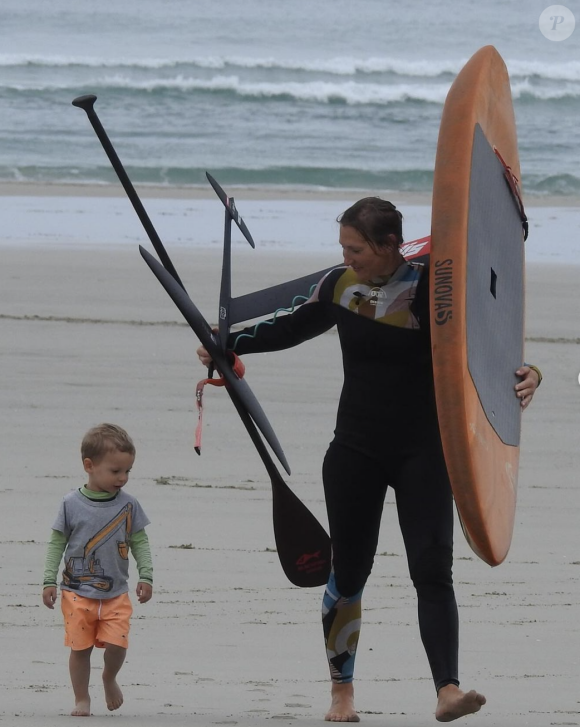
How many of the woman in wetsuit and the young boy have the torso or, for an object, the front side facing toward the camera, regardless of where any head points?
2

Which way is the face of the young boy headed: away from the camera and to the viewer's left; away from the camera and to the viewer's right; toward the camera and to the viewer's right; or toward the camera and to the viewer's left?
toward the camera and to the viewer's right

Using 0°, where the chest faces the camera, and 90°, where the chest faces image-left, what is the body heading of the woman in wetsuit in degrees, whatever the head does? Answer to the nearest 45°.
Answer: approximately 0°

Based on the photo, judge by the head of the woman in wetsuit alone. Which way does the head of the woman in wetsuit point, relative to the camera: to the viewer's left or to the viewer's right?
to the viewer's left

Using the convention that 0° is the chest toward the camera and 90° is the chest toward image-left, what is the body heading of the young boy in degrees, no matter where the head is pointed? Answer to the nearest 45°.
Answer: approximately 0°

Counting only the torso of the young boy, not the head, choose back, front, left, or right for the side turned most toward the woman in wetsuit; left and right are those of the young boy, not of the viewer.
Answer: left

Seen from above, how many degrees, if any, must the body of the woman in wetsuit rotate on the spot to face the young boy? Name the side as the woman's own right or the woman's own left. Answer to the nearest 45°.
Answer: approximately 90° to the woman's own right
